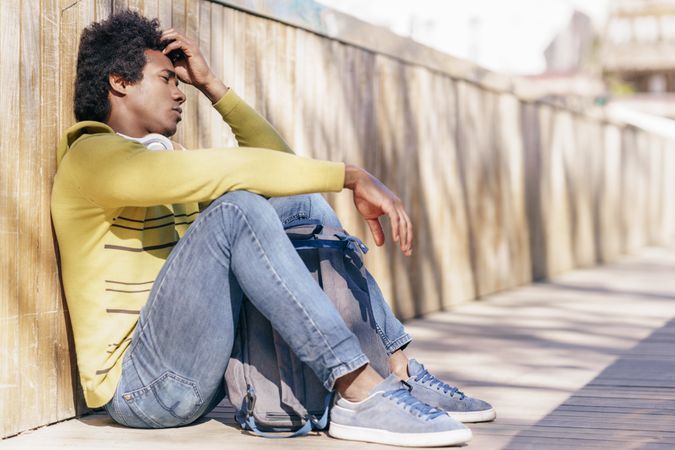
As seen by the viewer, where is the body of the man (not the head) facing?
to the viewer's right

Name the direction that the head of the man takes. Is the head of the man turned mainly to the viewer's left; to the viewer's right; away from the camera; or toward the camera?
to the viewer's right
